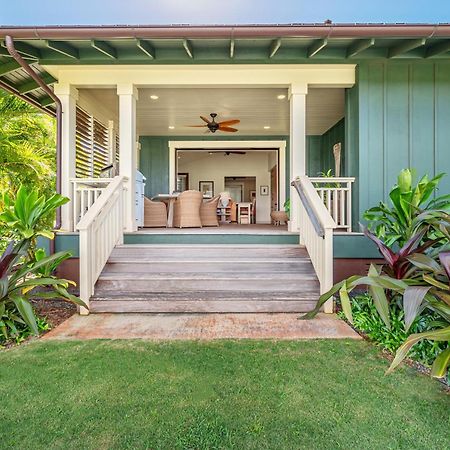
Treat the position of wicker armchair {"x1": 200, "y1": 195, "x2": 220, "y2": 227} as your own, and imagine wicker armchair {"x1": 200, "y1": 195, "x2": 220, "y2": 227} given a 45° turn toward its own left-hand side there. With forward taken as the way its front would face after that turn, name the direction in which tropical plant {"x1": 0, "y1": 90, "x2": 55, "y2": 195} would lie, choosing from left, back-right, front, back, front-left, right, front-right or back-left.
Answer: front-right

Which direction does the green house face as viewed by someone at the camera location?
facing the viewer

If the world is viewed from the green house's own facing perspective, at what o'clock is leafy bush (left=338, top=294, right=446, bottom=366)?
The leafy bush is roughly at 11 o'clock from the green house.

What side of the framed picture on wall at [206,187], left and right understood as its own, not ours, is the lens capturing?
front

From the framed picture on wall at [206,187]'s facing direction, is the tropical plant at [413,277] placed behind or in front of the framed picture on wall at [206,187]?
in front

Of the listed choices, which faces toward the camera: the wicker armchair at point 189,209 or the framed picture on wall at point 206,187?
the framed picture on wall

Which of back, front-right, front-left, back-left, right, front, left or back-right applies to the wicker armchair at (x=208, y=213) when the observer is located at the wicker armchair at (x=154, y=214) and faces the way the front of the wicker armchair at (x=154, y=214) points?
front

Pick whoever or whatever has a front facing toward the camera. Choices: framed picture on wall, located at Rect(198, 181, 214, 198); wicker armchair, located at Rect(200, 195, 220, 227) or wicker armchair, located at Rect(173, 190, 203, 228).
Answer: the framed picture on wall

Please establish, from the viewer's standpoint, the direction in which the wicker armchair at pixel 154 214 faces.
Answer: facing to the right of the viewer

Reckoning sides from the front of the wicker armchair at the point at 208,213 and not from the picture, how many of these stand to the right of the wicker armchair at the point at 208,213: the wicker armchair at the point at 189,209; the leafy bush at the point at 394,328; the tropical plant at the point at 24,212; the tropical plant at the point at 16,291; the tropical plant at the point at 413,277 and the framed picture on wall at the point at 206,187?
1

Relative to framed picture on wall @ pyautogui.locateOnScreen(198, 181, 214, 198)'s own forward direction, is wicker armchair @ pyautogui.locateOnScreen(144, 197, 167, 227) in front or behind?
in front

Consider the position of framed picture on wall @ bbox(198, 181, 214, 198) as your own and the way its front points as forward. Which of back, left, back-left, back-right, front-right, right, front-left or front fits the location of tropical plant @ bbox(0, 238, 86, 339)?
front

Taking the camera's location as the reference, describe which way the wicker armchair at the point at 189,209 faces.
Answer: facing away from the viewer and to the left of the viewer

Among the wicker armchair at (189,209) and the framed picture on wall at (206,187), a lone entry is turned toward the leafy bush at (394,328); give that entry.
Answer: the framed picture on wall

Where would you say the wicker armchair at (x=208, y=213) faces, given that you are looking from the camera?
facing to the left of the viewer

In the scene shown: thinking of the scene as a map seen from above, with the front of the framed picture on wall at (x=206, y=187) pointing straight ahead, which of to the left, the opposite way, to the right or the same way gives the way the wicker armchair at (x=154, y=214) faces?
to the left
